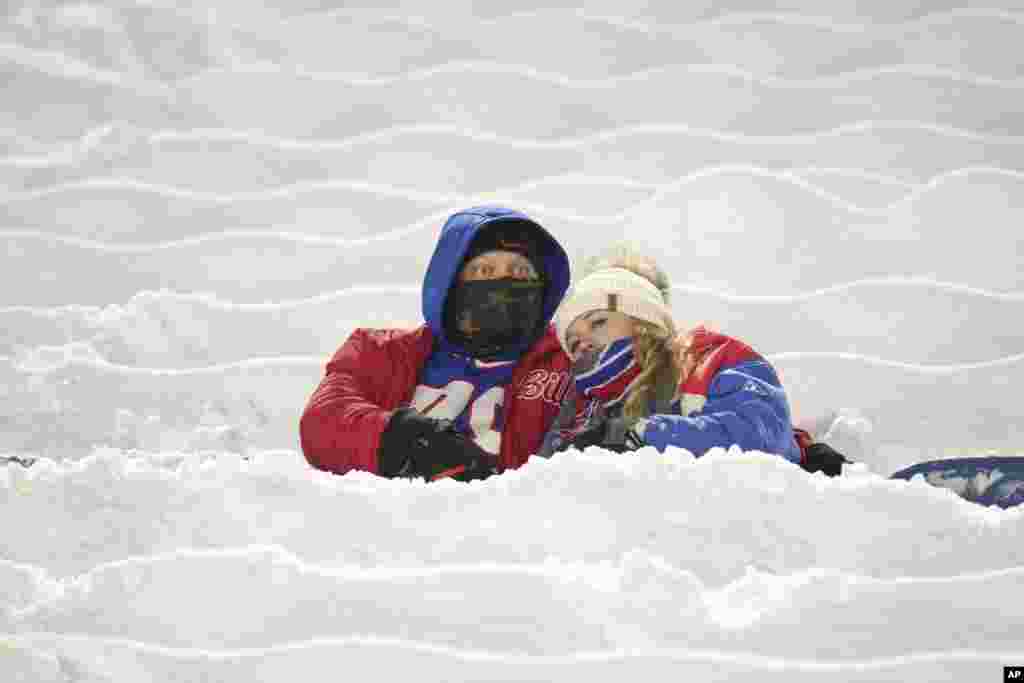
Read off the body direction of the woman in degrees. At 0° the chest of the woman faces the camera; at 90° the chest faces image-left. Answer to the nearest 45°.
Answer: approximately 45°
